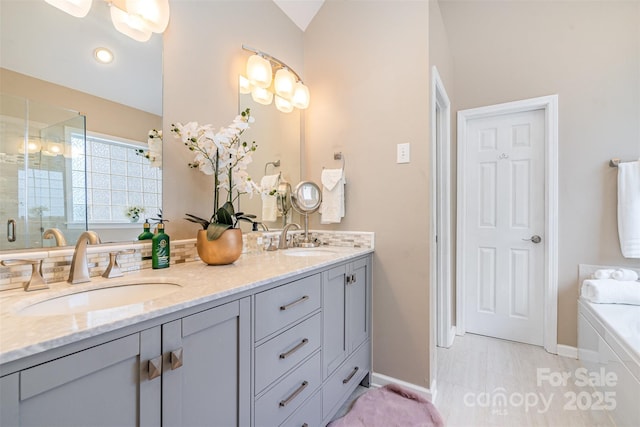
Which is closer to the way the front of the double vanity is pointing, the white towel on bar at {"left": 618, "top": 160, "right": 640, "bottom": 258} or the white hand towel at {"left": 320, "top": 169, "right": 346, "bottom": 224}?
the white towel on bar

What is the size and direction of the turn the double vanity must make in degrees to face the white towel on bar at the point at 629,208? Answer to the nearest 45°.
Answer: approximately 45° to its left

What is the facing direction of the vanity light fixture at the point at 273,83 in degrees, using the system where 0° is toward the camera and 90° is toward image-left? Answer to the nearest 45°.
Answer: approximately 315°

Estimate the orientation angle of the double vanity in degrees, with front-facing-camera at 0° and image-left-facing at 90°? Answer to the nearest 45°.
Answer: approximately 315°

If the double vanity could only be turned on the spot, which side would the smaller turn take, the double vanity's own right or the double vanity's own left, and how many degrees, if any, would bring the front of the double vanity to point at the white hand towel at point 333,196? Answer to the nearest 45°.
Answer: approximately 90° to the double vanity's own left
